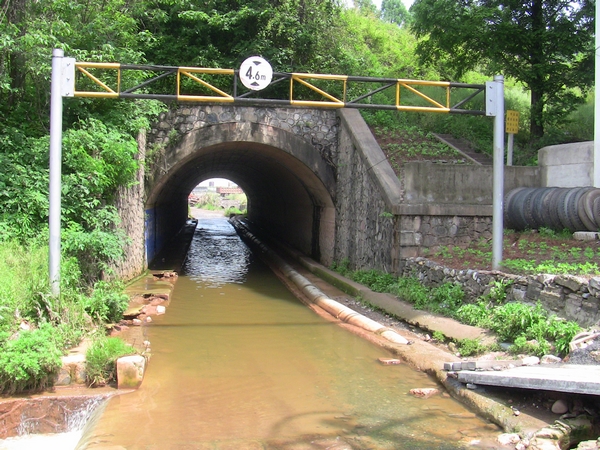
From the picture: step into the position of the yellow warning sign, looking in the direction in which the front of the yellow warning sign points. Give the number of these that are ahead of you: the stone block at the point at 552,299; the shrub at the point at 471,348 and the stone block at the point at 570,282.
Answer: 3

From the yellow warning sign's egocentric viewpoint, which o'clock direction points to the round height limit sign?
The round height limit sign is roughly at 1 o'clock from the yellow warning sign.

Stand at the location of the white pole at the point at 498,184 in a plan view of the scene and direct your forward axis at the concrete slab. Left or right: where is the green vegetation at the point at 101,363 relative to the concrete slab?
right

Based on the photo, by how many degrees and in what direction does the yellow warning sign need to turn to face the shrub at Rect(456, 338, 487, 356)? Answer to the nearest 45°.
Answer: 0° — it already faces it

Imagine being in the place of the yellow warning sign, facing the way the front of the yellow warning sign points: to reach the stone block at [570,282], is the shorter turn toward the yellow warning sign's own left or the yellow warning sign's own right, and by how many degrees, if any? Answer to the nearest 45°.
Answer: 0° — it already faces it

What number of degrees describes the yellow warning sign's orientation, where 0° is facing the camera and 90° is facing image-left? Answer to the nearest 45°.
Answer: approximately 0°

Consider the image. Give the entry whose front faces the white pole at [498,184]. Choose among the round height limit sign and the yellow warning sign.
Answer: the yellow warning sign
